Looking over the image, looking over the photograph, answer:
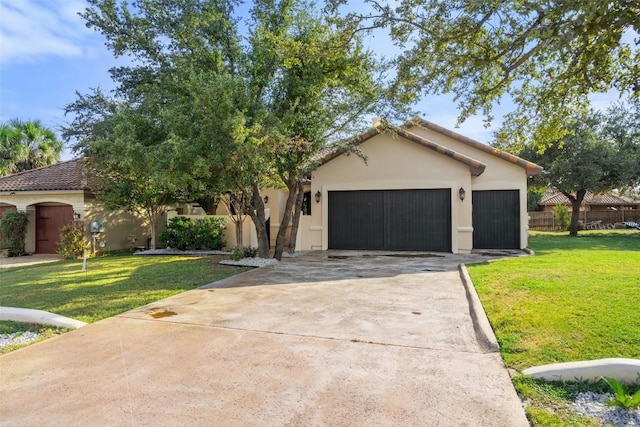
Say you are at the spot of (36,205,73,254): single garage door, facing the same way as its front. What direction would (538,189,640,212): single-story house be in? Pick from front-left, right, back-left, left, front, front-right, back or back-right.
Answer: left

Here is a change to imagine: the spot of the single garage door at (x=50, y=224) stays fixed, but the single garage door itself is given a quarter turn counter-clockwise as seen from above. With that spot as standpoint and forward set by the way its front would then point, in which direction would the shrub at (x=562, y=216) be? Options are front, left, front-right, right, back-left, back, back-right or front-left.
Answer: front

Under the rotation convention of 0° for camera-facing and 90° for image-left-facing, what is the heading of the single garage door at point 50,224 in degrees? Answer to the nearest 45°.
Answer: approximately 0°

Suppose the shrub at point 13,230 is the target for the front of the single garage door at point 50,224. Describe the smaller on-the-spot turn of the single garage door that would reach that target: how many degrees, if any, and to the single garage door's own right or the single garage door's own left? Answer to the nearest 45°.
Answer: approximately 90° to the single garage door's own right

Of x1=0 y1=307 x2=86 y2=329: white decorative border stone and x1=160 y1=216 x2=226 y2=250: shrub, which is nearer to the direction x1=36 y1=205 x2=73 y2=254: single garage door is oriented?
the white decorative border stone

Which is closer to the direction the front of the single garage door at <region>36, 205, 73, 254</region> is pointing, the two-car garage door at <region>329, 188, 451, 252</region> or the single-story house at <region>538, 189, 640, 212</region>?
the two-car garage door

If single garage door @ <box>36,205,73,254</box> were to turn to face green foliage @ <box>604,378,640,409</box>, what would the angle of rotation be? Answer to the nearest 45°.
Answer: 0° — it already faces it
